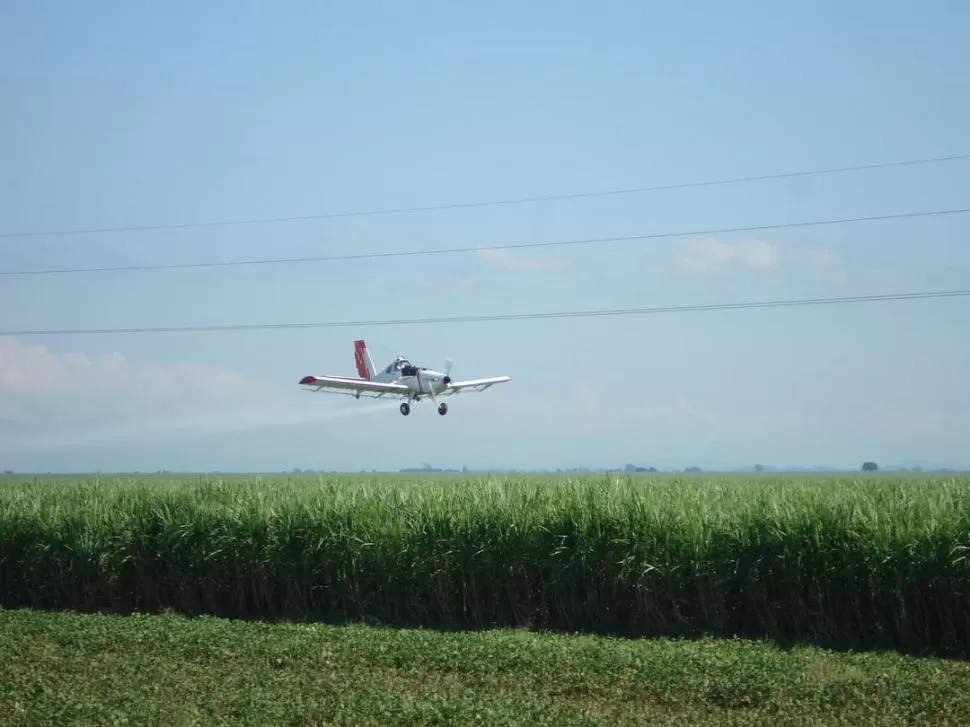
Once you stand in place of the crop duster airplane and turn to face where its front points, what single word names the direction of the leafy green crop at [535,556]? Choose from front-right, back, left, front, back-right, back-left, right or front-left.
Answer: front-right

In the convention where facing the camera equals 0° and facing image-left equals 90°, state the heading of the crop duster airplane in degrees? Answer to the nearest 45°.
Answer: approximately 315°
